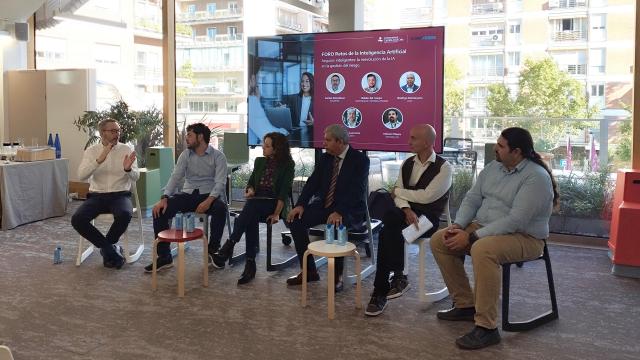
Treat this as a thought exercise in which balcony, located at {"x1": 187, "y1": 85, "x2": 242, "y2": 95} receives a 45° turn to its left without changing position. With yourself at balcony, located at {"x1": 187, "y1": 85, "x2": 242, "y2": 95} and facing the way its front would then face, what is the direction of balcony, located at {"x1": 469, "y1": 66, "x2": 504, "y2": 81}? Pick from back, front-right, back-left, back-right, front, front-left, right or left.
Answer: front

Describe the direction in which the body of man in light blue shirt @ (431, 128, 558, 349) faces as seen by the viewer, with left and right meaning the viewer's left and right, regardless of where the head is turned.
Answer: facing the viewer and to the left of the viewer

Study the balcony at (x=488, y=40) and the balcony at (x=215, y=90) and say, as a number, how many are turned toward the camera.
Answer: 2

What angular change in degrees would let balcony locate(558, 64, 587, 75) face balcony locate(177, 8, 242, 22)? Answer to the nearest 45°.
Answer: approximately 90° to its right

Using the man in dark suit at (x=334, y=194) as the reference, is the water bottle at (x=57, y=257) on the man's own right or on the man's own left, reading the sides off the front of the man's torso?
on the man's own right

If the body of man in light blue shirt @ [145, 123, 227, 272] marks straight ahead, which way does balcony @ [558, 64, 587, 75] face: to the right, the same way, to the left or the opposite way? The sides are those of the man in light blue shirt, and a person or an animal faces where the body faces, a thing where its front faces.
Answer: the same way

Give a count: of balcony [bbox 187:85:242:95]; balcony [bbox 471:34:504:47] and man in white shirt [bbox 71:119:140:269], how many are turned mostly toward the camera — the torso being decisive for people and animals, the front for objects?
3

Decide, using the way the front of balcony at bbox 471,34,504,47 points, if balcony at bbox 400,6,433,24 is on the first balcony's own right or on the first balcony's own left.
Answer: on the first balcony's own right

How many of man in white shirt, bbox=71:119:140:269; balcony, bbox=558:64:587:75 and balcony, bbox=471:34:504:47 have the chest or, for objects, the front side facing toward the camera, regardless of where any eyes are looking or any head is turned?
3

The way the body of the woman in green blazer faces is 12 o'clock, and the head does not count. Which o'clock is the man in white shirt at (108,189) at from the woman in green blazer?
The man in white shirt is roughly at 2 o'clock from the woman in green blazer.

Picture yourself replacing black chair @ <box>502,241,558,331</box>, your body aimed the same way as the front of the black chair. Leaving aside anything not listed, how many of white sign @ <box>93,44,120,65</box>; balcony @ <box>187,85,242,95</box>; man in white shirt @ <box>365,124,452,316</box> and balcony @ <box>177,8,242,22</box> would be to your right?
4

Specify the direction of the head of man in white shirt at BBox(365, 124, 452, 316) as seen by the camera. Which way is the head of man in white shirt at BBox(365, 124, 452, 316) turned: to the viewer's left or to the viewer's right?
to the viewer's left

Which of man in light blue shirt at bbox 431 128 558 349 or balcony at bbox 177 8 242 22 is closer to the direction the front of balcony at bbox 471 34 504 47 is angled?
the man in light blue shirt

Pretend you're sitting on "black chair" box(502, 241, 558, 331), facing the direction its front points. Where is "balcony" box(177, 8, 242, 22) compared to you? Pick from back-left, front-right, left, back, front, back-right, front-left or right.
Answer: right

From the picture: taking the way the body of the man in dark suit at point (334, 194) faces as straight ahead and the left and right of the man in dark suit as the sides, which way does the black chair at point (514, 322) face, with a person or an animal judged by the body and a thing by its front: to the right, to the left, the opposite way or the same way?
the same way

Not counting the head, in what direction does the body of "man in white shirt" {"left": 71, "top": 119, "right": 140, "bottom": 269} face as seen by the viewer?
toward the camera

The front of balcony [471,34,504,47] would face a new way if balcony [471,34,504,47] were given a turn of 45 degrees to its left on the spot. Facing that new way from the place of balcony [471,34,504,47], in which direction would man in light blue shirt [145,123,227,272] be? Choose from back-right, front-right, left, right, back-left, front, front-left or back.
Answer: right

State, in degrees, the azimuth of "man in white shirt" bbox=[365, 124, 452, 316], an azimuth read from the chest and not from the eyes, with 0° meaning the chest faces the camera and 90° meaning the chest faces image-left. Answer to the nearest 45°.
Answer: approximately 45°

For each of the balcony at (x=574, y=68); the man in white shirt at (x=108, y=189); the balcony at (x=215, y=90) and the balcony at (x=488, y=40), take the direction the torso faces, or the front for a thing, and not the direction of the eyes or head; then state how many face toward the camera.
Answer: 4

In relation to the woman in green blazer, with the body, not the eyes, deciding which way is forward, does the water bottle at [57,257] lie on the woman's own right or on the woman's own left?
on the woman's own right
